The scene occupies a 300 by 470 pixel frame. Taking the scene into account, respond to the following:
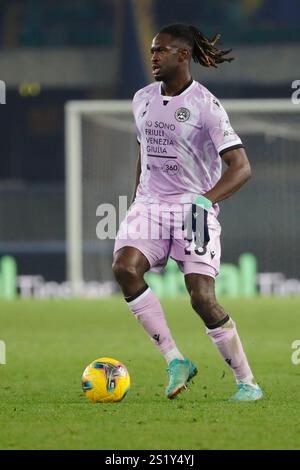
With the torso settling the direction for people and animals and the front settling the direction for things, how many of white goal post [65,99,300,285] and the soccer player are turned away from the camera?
0

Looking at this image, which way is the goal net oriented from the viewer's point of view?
toward the camera

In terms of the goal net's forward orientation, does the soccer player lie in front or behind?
in front

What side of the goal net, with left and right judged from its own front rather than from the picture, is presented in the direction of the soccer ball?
front

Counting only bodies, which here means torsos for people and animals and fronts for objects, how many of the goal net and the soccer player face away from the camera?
0

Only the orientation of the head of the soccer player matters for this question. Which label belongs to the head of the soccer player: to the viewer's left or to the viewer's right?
to the viewer's left

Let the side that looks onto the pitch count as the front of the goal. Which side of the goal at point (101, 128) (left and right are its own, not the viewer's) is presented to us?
front

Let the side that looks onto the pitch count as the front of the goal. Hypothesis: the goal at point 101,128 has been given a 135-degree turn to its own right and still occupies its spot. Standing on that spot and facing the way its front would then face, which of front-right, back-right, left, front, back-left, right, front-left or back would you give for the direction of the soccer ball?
back-left

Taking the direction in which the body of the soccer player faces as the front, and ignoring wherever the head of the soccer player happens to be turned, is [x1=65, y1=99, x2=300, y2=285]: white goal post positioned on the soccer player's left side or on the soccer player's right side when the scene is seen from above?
on the soccer player's right side

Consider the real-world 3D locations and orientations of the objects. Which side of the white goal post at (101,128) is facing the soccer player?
front
